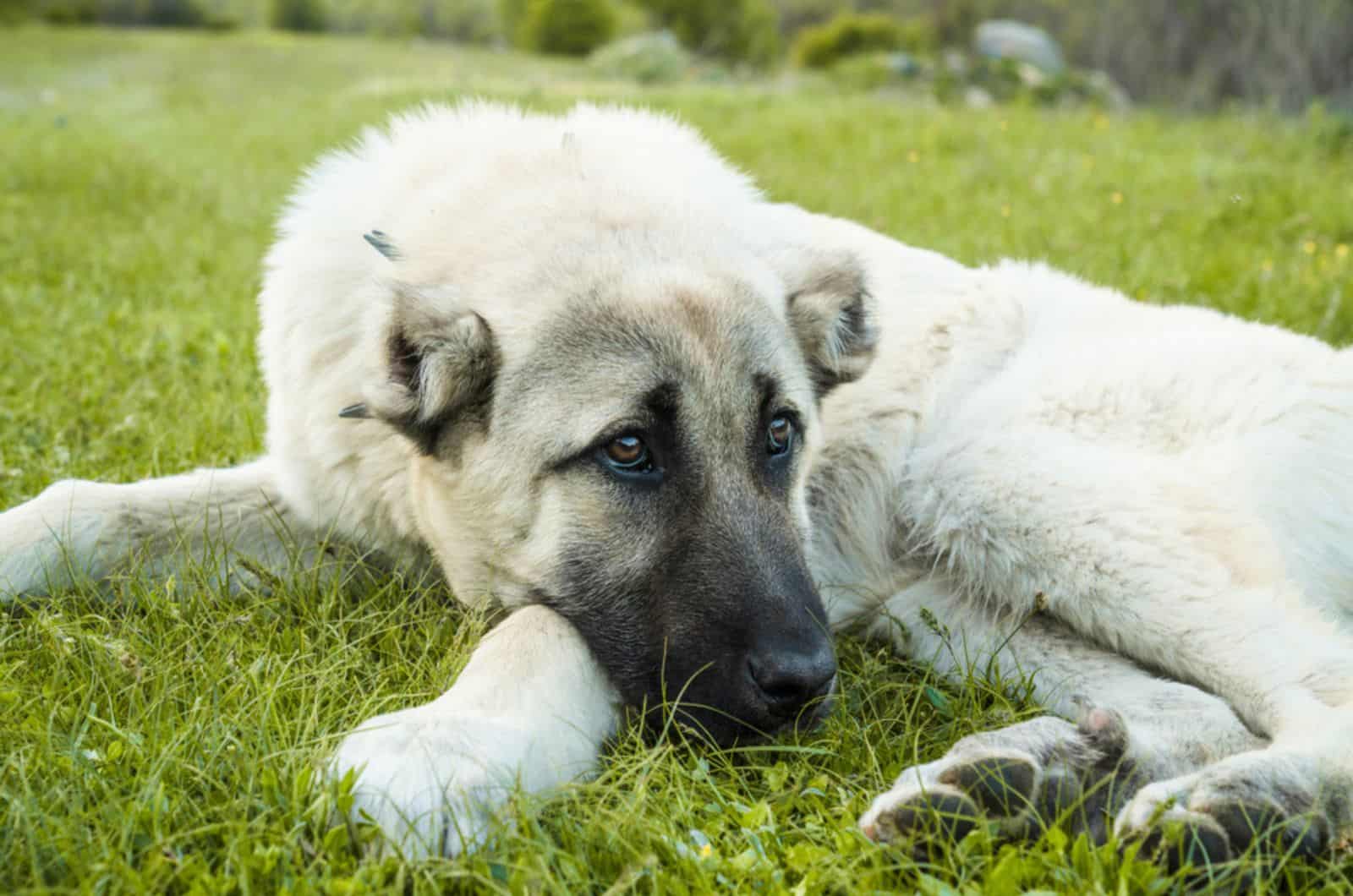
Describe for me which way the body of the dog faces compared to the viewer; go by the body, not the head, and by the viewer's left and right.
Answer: facing the viewer and to the left of the viewer

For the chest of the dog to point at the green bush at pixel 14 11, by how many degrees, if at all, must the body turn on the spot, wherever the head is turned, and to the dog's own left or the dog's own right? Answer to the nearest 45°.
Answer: approximately 90° to the dog's own right

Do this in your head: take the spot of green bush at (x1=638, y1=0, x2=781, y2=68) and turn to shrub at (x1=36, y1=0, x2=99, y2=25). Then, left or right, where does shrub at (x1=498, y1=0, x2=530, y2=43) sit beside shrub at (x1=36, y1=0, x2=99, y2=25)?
right

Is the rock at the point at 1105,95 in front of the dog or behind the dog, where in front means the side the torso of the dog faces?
behind

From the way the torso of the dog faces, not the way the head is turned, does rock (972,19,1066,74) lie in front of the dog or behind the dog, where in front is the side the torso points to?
behind

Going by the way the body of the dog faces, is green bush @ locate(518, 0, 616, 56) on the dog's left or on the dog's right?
on the dog's right

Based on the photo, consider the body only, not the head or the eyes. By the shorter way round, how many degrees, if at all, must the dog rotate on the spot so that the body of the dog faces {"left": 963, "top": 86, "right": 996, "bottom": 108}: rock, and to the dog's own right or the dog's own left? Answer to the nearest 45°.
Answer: approximately 135° to the dog's own right

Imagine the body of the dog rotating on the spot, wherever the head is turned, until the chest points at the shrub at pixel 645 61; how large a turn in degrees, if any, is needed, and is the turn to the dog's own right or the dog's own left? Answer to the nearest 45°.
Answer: approximately 135° to the dog's own right

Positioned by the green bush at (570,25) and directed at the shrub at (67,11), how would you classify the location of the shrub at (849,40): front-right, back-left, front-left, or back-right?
back-left

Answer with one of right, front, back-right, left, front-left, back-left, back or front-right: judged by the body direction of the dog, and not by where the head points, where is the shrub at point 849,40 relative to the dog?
back-right

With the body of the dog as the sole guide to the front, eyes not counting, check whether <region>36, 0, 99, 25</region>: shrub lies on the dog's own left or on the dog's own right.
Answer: on the dog's own right

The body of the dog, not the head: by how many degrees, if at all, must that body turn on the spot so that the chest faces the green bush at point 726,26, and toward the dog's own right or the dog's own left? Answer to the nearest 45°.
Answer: approximately 135° to the dog's own right
